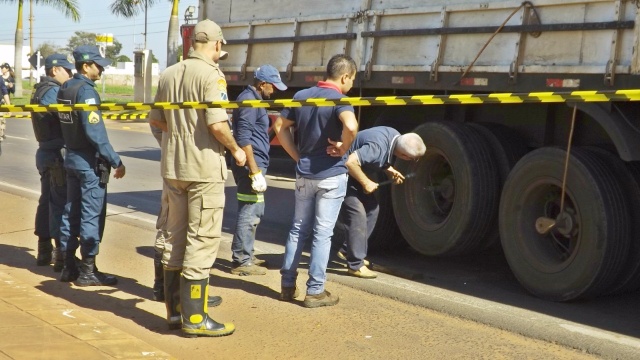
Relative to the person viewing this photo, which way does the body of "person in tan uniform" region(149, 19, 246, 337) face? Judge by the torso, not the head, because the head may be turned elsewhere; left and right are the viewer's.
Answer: facing away from the viewer and to the right of the viewer

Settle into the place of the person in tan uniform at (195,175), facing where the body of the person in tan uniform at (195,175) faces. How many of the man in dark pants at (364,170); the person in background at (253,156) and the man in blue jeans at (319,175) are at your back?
0

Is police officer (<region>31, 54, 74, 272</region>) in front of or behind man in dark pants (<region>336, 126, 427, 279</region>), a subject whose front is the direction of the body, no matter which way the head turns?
behind

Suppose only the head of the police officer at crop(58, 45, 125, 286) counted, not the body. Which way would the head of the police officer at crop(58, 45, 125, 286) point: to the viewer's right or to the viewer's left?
to the viewer's right

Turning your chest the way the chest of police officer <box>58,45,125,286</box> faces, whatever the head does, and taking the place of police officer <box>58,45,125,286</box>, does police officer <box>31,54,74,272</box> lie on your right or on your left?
on your left

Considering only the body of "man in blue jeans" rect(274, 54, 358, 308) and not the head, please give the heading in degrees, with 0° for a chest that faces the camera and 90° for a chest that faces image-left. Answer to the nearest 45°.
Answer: approximately 225°

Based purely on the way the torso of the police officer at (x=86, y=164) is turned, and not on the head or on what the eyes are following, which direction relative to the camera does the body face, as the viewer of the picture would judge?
to the viewer's right

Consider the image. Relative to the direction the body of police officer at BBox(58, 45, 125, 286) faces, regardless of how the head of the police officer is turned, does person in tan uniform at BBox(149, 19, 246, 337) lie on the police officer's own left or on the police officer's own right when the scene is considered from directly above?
on the police officer's own right

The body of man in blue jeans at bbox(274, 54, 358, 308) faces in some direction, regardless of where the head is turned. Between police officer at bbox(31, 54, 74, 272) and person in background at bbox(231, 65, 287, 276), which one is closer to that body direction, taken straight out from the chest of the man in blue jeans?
the person in background

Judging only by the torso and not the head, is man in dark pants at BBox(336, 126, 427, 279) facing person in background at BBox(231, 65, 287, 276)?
no

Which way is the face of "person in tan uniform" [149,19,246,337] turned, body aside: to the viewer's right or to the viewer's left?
to the viewer's right

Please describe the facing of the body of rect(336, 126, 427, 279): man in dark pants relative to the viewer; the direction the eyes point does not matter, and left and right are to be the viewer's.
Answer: facing to the right of the viewer
